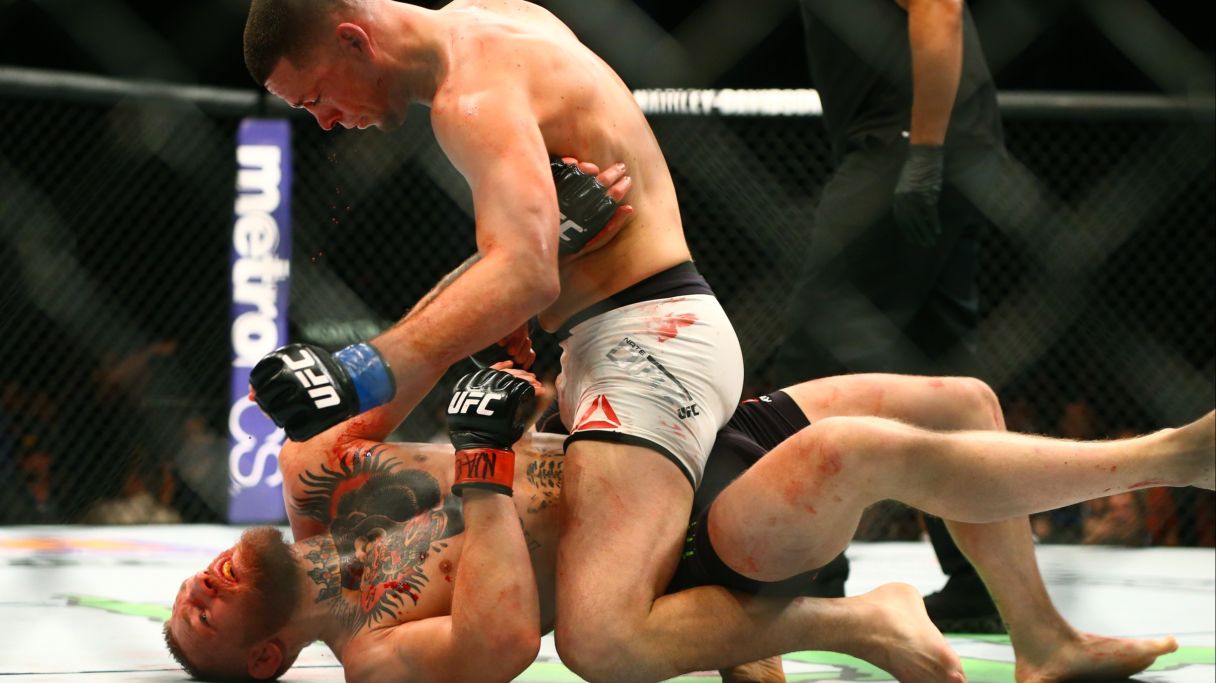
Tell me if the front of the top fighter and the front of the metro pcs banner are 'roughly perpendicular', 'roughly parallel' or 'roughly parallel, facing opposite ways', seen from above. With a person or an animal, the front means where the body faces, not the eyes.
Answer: roughly perpendicular

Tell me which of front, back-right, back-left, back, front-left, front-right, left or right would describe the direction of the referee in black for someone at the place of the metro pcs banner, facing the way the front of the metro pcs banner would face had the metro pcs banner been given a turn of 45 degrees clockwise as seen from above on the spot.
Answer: left

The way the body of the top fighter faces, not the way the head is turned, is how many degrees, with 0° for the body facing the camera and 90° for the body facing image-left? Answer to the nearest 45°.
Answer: approximately 90°

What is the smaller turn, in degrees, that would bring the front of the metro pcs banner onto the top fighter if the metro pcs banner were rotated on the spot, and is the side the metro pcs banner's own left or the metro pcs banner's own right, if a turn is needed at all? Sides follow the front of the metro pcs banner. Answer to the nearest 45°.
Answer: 0° — it already faces them

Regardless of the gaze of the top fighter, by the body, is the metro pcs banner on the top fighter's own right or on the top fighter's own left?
on the top fighter's own right

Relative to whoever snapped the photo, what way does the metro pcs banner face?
facing the viewer

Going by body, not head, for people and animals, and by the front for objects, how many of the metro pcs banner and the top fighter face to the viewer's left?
1

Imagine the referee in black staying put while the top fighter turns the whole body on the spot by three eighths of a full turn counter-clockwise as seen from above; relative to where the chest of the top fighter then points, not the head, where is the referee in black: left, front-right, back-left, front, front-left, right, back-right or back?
left
